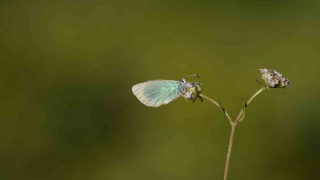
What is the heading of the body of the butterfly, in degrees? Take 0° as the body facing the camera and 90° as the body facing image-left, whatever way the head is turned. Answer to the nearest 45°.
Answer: approximately 270°
